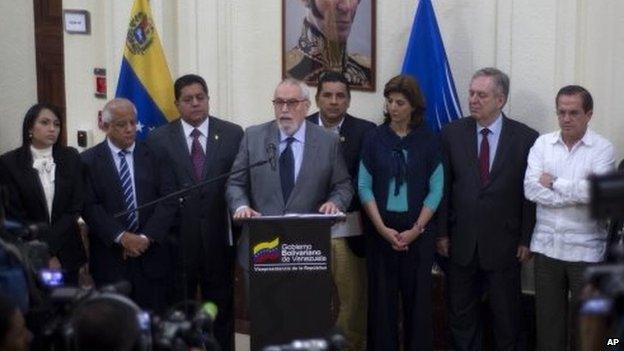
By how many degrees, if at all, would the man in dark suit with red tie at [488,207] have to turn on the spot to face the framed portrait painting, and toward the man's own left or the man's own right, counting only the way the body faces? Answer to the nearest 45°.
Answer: approximately 135° to the man's own right

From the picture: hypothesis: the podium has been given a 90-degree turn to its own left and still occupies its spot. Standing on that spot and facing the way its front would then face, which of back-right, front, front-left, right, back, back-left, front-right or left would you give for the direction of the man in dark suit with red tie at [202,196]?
back-left

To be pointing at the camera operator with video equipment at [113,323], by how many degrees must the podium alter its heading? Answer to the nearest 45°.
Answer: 0° — it already faces it

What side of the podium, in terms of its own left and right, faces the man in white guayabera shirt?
left

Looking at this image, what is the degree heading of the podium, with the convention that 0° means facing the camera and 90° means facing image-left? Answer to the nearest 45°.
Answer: approximately 0°
